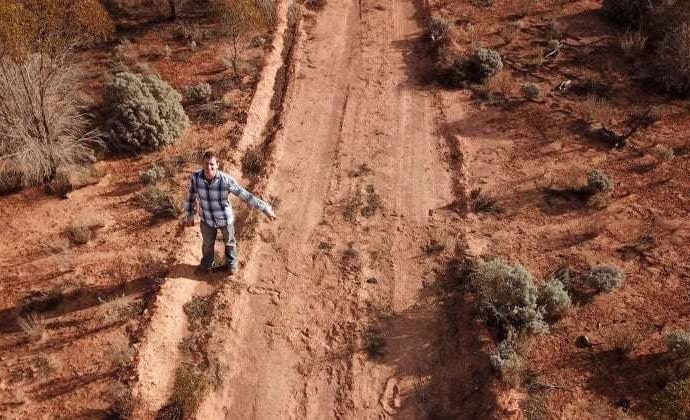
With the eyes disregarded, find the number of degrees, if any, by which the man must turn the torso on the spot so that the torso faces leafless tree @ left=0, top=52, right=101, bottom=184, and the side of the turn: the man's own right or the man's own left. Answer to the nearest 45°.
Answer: approximately 135° to the man's own right

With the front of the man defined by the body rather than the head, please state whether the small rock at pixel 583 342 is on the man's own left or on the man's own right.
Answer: on the man's own left

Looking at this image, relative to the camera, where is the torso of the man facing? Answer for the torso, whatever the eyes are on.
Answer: toward the camera

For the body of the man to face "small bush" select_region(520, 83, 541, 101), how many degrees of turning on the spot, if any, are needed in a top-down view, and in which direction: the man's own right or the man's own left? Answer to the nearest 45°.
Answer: approximately 135° to the man's own left

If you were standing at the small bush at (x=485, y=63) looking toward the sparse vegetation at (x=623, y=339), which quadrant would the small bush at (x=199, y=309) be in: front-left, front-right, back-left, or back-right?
front-right

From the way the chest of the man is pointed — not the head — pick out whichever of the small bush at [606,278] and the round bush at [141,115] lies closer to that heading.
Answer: the small bush

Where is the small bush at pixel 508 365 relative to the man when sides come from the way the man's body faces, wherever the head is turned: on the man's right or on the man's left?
on the man's left

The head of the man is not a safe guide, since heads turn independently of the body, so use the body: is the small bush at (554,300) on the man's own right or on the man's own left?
on the man's own left

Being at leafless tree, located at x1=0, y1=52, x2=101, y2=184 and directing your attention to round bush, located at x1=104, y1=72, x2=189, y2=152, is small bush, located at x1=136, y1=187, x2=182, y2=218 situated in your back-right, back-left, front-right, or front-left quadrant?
front-right

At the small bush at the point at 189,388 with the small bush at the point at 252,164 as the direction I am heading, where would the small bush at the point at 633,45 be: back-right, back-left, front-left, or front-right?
front-right

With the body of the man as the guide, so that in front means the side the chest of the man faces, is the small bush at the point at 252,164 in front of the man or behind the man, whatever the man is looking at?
behind

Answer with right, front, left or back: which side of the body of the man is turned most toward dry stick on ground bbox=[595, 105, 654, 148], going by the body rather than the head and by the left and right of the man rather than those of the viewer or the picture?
left

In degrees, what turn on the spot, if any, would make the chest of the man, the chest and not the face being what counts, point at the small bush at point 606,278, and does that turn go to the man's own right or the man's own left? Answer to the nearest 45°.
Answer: approximately 90° to the man's own left

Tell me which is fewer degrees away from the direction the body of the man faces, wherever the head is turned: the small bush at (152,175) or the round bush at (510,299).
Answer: the round bush

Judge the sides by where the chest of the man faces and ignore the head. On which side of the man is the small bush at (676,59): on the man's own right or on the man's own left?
on the man's own left

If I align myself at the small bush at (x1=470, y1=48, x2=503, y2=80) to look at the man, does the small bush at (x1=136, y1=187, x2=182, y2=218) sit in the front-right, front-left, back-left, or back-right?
front-right

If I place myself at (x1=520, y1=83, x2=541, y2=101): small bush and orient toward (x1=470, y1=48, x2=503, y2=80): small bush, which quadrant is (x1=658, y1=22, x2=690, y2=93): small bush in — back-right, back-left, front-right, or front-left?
back-right
